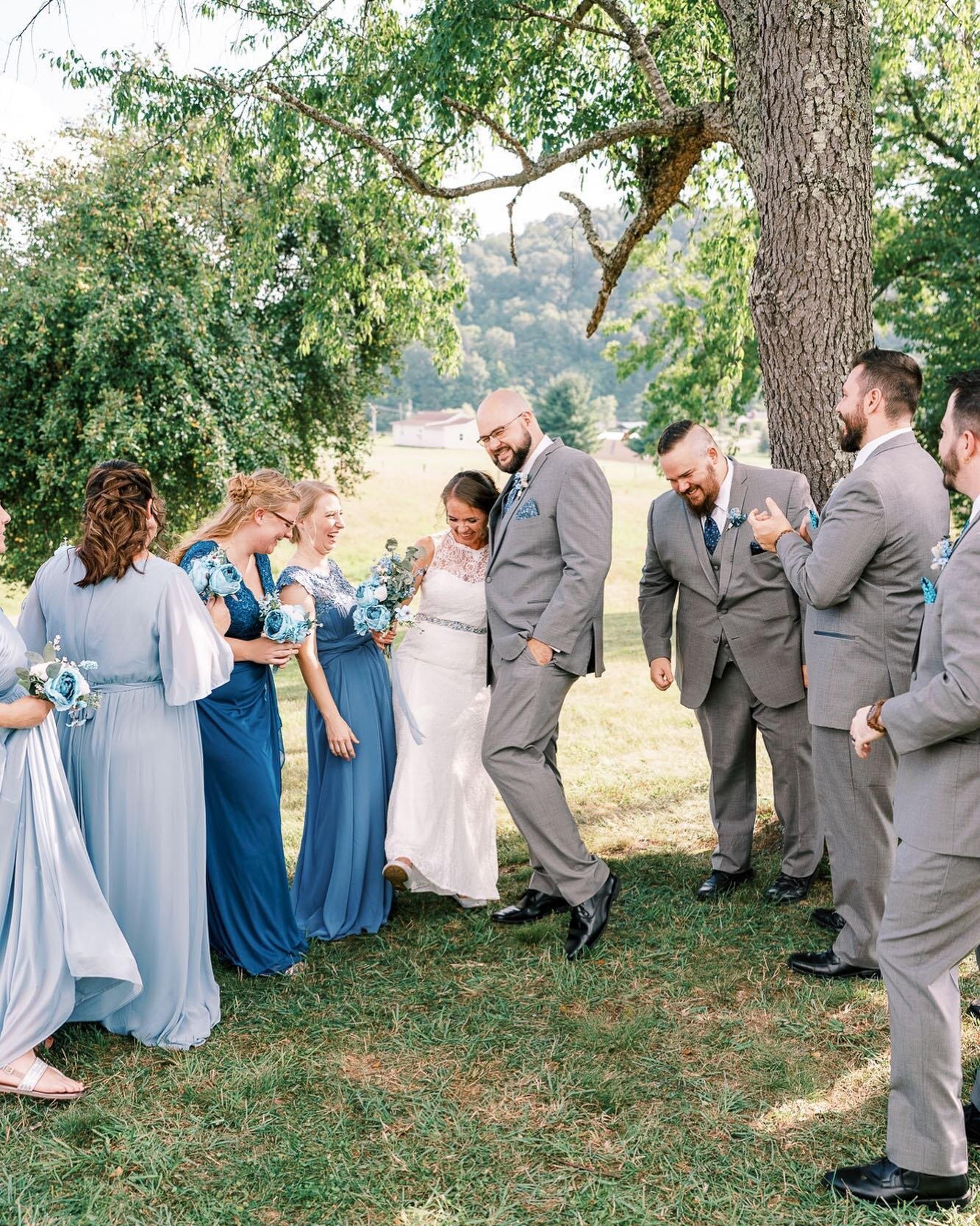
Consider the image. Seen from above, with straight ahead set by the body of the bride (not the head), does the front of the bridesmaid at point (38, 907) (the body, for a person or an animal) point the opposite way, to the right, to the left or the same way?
to the left

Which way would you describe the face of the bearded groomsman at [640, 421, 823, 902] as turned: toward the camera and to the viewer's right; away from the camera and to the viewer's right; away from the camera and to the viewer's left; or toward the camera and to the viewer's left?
toward the camera and to the viewer's left

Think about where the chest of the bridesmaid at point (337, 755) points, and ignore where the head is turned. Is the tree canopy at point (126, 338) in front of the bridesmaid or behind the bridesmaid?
behind

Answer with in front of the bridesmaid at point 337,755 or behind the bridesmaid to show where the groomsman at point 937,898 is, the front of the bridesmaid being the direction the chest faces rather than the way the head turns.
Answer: in front

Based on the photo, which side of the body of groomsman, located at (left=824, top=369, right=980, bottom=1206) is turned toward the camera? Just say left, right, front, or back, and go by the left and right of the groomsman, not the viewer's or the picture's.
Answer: left

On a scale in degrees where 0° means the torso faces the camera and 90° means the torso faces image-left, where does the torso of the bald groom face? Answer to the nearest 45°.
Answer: approximately 45°

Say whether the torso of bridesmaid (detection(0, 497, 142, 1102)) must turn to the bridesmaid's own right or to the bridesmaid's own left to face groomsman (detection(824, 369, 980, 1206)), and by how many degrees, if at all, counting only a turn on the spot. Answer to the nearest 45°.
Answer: approximately 45° to the bridesmaid's own right

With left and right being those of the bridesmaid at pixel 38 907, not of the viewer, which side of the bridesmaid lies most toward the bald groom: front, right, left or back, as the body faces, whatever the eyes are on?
front

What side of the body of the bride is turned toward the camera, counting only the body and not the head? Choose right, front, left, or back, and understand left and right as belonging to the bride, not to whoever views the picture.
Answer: front

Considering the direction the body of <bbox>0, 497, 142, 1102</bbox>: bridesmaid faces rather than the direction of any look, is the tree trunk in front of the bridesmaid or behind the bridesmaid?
in front

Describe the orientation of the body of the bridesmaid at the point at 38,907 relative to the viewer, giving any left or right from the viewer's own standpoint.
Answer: facing to the right of the viewer

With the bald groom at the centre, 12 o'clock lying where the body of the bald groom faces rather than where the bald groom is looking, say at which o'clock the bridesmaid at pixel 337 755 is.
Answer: The bridesmaid is roughly at 2 o'clock from the bald groom.

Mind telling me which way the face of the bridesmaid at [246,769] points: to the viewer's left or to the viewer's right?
to the viewer's right

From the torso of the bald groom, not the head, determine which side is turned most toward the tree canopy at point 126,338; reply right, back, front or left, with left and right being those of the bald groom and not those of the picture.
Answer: right

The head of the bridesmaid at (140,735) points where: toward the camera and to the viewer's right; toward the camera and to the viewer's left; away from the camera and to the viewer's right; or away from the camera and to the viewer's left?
away from the camera and to the viewer's right

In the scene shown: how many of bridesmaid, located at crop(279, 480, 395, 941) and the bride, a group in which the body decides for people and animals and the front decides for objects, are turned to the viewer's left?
0

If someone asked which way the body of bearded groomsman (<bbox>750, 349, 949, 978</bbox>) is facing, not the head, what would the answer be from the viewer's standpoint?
to the viewer's left

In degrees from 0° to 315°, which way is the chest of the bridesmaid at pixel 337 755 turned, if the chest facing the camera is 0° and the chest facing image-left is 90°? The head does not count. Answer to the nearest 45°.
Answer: approximately 315°
